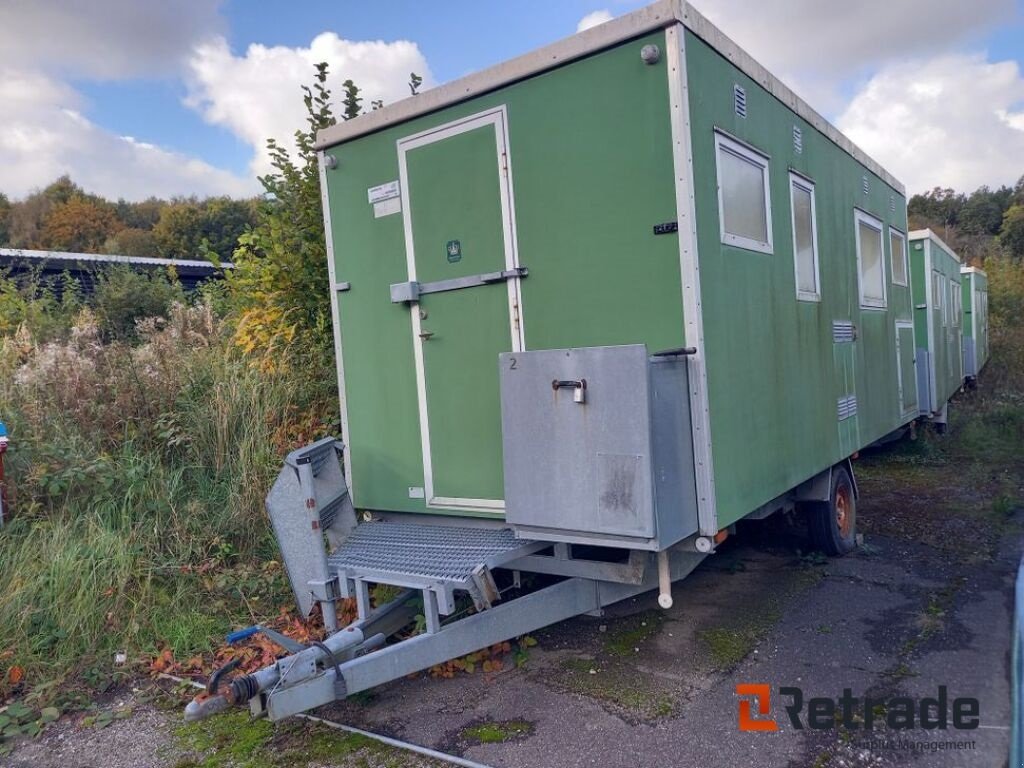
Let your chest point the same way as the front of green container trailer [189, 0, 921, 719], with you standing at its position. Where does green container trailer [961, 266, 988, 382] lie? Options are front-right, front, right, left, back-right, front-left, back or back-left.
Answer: back

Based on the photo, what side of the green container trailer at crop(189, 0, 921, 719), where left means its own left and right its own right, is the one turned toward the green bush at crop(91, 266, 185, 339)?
right

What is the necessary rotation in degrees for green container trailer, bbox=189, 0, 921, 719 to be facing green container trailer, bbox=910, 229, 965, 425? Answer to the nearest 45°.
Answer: approximately 180°

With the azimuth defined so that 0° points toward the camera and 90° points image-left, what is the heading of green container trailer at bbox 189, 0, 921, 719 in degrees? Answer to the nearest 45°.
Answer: approximately 45°
